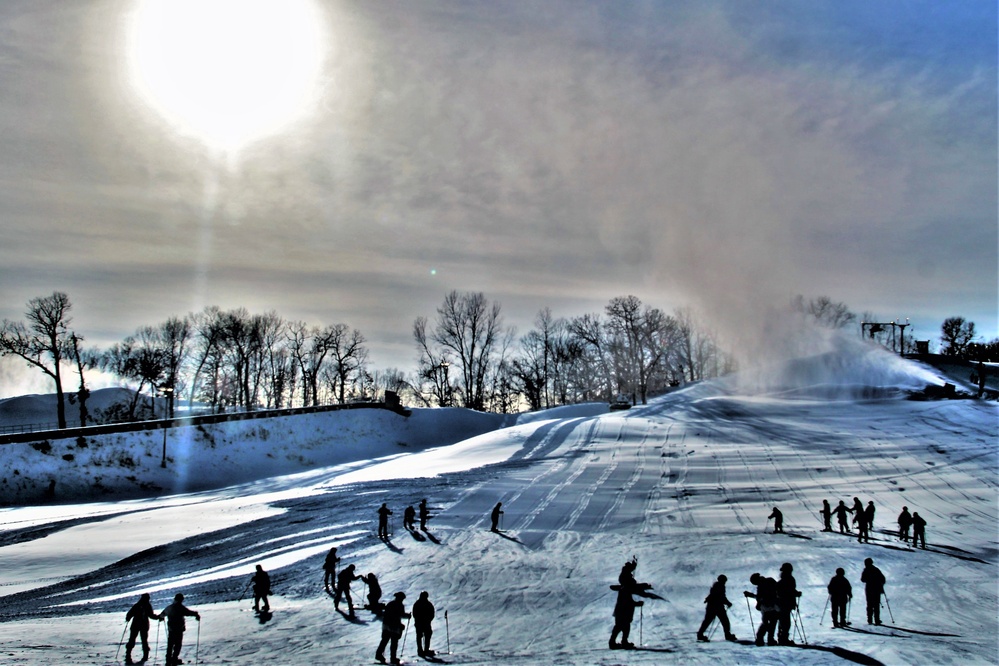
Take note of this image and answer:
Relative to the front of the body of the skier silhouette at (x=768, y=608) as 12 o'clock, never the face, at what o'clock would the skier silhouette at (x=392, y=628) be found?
the skier silhouette at (x=392, y=628) is roughly at 11 o'clock from the skier silhouette at (x=768, y=608).

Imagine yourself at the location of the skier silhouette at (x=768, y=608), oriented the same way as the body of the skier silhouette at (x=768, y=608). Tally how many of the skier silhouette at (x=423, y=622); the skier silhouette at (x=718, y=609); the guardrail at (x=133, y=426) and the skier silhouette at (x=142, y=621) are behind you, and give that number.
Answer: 0

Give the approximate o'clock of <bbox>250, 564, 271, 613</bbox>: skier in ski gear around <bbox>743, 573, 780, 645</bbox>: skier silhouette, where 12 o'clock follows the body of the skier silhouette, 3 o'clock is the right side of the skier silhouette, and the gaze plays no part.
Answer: The skier in ski gear is roughly at 12 o'clock from the skier silhouette.

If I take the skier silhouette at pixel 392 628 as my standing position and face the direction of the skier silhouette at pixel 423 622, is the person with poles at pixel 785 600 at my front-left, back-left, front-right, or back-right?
front-right

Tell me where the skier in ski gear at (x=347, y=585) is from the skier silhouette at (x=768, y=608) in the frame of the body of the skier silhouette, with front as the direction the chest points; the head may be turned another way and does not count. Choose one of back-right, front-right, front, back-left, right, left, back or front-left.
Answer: front

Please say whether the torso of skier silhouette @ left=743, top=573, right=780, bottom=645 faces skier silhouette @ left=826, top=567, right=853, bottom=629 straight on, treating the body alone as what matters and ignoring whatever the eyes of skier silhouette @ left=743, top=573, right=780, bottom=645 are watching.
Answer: no

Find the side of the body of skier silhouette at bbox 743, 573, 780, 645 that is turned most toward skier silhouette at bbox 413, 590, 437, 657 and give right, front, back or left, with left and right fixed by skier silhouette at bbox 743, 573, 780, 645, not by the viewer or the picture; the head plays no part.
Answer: front

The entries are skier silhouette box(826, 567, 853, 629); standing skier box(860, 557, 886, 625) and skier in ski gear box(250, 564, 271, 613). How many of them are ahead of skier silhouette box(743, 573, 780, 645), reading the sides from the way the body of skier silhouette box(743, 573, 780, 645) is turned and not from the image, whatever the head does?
1

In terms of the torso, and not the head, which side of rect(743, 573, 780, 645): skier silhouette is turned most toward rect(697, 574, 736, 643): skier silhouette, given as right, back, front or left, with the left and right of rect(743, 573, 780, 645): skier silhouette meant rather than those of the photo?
front

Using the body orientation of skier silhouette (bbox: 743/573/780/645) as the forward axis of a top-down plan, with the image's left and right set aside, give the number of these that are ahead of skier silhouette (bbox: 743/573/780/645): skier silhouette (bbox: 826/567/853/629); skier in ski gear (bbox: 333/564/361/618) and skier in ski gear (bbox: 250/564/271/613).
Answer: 2

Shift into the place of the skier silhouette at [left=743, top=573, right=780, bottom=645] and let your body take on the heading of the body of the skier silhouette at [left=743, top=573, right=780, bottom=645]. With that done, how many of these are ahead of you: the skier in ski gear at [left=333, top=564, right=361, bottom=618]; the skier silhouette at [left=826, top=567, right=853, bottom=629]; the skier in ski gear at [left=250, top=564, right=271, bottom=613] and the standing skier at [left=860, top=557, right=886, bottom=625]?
2

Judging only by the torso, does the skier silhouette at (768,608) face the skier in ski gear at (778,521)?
no

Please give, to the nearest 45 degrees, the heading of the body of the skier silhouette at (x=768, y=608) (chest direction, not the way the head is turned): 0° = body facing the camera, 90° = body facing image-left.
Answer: approximately 90°
